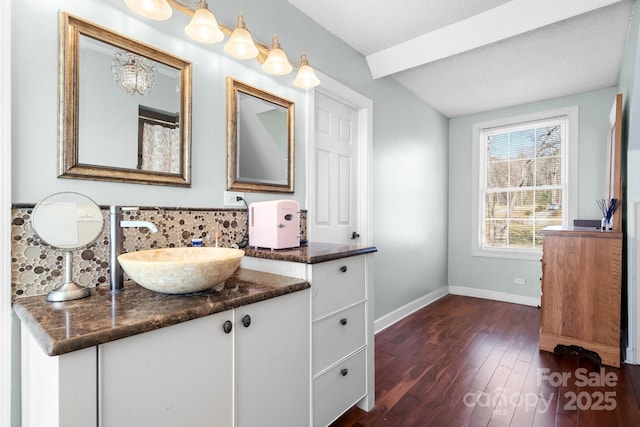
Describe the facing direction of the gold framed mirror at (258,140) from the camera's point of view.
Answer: facing the viewer and to the right of the viewer

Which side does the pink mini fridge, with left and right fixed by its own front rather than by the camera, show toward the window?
left

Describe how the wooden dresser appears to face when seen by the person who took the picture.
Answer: facing to the left of the viewer

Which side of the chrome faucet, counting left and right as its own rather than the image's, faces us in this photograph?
right

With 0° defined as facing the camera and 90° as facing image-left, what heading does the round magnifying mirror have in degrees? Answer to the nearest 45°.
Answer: approximately 0°

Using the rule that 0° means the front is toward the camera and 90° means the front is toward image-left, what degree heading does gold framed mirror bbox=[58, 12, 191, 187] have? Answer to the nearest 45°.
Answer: approximately 315°
